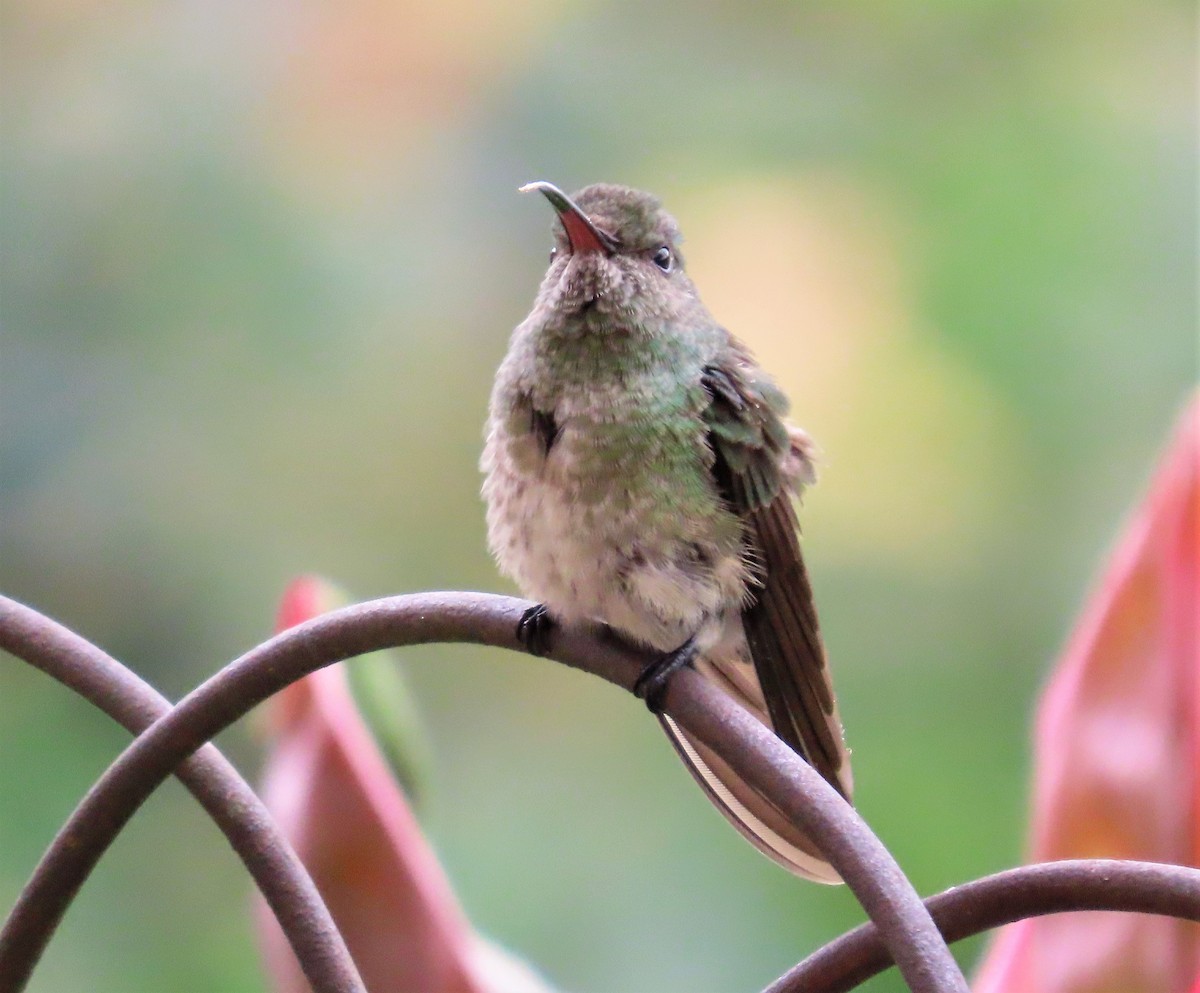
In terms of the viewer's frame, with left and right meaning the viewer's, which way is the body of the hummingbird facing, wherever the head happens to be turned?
facing the viewer and to the left of the viewer
